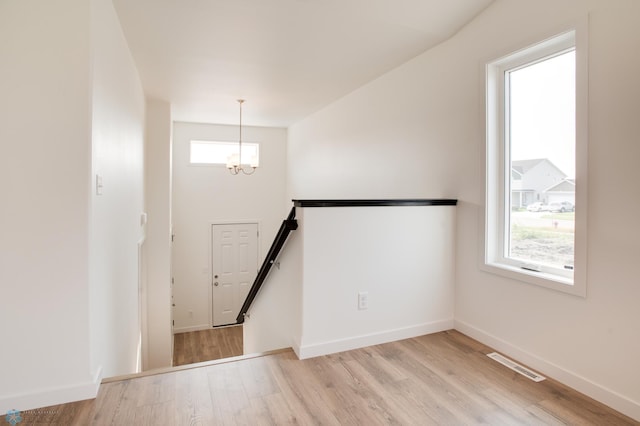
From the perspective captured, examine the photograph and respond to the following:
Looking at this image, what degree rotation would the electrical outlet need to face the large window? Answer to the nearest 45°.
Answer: approximately 45° to its left

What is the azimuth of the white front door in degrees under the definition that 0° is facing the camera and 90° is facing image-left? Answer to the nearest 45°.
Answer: approximately 0°

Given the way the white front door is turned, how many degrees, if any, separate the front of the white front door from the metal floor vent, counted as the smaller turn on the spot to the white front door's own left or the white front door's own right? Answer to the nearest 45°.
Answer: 0° — it already faces it

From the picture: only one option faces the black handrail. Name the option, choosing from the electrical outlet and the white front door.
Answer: the white front door

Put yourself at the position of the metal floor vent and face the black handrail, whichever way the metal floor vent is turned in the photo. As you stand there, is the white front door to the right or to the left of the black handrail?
right

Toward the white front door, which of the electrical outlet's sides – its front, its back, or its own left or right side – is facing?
back

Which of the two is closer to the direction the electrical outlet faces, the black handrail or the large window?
the large window

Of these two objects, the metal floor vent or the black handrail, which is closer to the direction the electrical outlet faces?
the metal floor vent

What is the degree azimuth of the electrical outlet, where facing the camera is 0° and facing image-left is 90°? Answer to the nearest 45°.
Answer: approximately 315°

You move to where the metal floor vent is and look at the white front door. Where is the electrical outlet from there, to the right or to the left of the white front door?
left

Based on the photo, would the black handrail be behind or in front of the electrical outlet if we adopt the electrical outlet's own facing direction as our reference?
behind

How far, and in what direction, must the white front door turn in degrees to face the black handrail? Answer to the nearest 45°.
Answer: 0° — it already faces it
